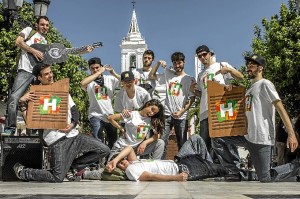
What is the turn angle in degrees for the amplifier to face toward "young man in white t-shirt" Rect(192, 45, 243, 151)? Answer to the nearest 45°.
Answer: approximately 90° to its left

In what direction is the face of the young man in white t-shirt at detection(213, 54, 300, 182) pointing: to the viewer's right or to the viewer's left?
to the viewer's left

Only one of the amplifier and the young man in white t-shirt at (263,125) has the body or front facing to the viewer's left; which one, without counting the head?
the young man in white t-shirt

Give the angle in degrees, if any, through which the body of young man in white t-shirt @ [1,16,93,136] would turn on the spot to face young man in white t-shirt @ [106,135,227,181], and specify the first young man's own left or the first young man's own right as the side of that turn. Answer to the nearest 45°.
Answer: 0° — they already face them

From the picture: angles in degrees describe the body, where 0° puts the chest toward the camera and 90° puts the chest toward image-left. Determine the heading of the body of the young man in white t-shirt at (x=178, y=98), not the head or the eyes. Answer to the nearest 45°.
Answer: approximately 0°

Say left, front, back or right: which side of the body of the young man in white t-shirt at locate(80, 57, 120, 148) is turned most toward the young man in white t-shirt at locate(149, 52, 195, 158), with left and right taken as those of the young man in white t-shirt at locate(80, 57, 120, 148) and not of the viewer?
left

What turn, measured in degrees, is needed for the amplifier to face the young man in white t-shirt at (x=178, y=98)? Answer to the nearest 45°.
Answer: approximately 90° to its left

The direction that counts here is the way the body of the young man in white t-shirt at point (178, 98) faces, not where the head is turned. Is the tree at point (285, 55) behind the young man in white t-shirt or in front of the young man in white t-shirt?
behind

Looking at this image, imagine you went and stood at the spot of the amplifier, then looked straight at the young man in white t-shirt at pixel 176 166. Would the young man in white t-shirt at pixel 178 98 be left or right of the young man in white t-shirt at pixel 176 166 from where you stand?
left

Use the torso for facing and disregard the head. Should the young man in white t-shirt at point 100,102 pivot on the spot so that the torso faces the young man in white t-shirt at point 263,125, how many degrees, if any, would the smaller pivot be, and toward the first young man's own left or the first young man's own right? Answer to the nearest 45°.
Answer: approximately 45° to the first young man's own left
